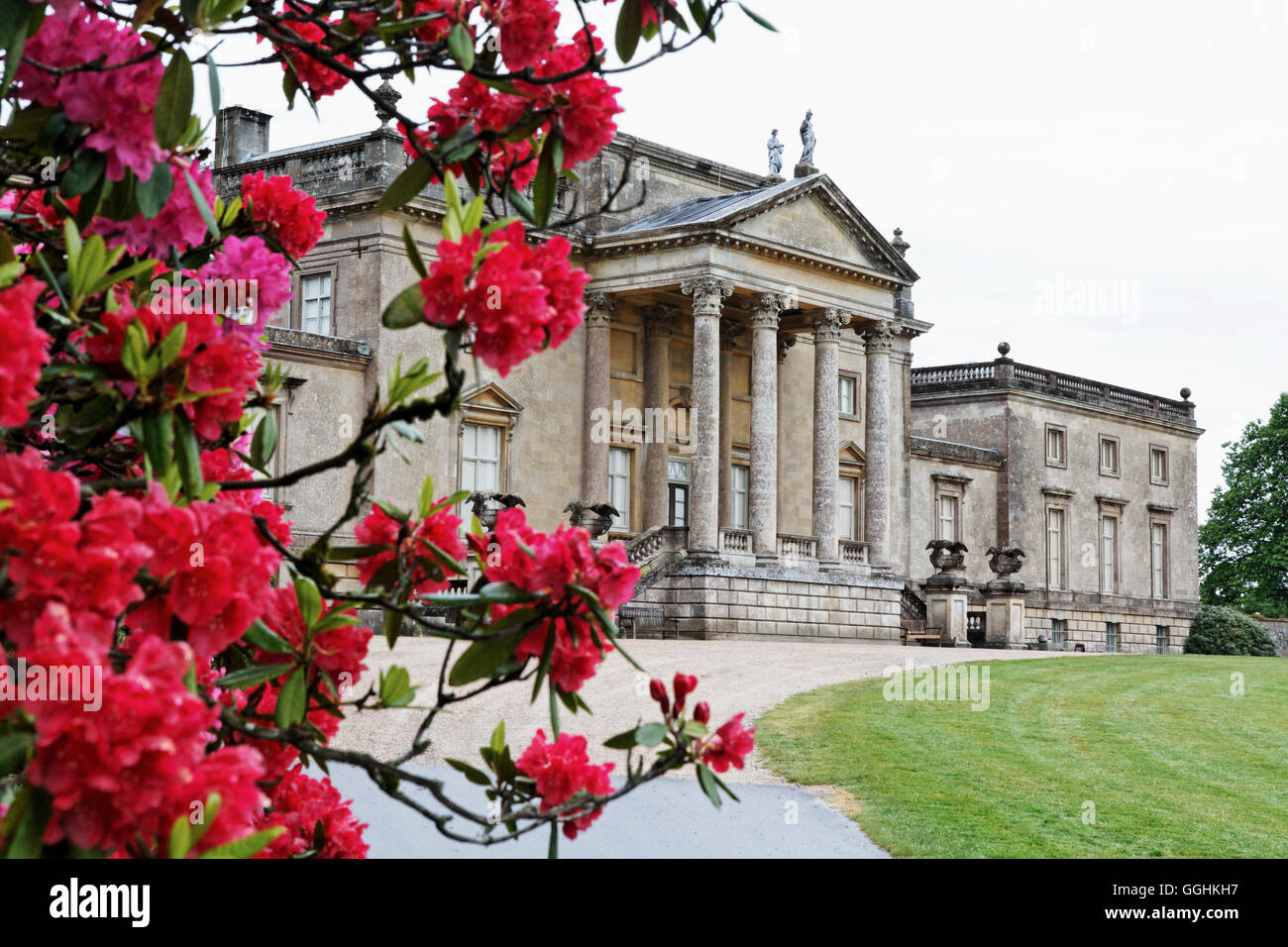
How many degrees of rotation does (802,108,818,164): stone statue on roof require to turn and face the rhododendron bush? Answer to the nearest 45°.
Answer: approximately 45° to its right

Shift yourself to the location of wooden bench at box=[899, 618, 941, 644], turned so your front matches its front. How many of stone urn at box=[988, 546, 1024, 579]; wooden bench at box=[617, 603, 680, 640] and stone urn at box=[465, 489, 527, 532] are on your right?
2

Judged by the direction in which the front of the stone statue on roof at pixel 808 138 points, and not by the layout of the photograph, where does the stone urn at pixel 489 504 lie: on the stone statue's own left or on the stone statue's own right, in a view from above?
on the stone statue's own right

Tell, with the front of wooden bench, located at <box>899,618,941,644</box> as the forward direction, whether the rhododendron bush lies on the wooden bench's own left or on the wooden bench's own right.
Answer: on the wooden bench's own right

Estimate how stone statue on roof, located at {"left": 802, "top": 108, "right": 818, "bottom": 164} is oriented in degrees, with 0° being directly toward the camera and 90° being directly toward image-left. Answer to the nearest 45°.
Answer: approximately 315°
